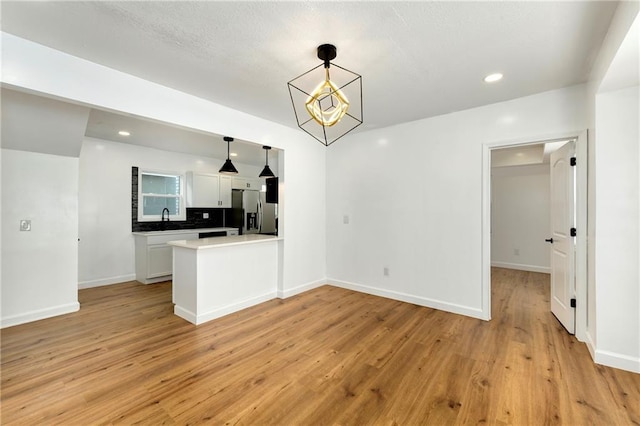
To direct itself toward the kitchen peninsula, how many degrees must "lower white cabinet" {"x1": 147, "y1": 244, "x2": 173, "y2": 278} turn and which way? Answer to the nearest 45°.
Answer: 0° — it already faces it

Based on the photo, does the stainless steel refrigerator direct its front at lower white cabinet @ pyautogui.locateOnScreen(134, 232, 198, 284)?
no

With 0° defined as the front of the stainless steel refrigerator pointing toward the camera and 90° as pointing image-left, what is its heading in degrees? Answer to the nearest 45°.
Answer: approximately 315°

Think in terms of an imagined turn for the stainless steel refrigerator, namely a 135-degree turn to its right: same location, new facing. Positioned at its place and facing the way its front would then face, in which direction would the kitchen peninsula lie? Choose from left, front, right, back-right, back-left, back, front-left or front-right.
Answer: left

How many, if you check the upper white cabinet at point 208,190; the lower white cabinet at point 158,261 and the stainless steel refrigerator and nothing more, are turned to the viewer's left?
0

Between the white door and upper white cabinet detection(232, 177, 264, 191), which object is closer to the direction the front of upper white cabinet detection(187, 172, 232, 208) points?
the white door

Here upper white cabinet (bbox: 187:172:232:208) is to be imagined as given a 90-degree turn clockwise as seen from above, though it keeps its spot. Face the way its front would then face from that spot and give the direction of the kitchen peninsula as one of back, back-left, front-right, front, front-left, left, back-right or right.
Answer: front-left

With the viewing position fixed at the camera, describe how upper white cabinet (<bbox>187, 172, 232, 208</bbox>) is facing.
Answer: facing the viewer and to the right of the viewer

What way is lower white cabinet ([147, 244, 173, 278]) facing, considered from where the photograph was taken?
facing the viewer

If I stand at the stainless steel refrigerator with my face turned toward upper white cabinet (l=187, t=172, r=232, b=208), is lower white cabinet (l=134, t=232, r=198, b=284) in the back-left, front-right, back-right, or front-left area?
front-left

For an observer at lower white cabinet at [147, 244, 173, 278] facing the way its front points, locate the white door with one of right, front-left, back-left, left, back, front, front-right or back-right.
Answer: front-left

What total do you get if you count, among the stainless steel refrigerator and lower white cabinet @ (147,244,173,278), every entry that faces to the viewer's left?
0

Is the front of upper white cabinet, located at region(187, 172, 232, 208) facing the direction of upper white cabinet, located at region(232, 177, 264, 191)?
no

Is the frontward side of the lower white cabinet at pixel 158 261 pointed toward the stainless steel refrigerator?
no
